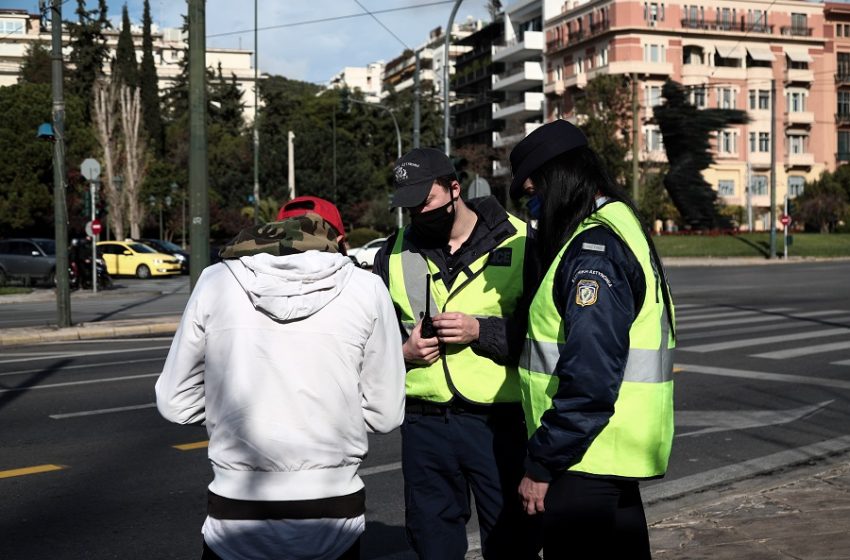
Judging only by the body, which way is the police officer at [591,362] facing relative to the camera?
to the viewer's left

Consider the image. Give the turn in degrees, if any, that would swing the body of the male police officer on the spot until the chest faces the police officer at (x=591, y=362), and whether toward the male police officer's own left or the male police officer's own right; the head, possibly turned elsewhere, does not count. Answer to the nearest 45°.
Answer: approximately 90° to the male police officer's own left

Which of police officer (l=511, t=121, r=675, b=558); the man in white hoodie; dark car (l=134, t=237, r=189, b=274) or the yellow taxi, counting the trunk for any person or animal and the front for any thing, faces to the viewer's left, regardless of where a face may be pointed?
the police officer

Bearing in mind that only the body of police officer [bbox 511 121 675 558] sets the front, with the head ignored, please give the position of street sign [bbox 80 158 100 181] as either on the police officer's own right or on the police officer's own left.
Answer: on the police officer's own right

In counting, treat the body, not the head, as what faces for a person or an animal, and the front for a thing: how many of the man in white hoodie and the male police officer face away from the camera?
1

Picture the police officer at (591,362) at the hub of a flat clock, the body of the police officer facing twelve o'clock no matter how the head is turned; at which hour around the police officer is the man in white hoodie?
The man in white hoodie is roughly at 11 o'clock from the police officer.

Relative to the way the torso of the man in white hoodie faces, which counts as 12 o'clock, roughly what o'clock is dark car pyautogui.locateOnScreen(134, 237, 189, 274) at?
The dark car is roughly at 12 o'clock from the man in white hoodie.

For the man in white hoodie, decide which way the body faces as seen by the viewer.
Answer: away from the camera

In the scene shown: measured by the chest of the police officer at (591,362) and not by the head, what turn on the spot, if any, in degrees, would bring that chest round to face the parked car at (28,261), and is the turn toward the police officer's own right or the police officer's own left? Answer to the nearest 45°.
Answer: approximately 45° to the police officer's own right
